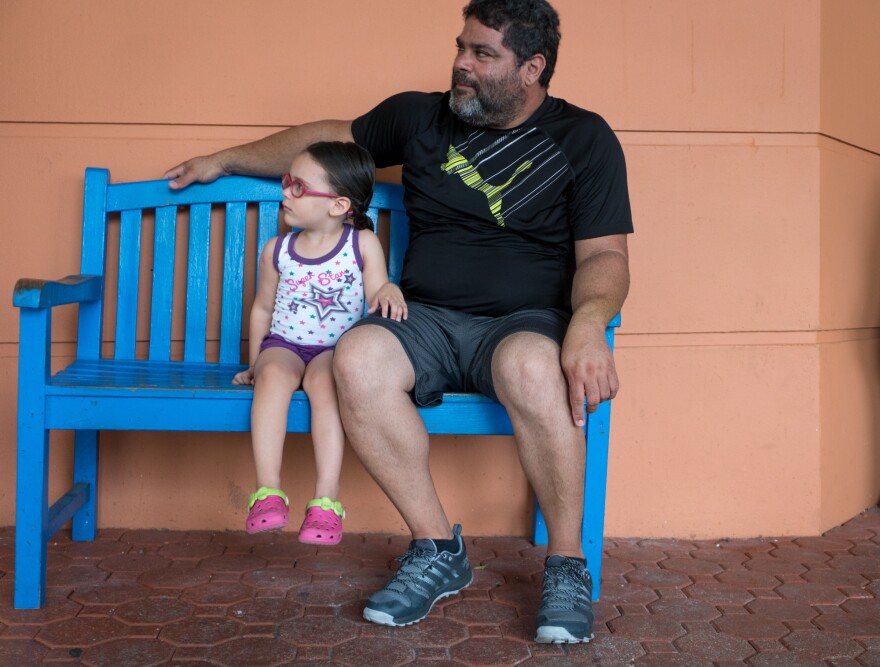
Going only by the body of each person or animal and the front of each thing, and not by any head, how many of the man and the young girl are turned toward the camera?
2

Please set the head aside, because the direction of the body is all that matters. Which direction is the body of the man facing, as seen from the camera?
toward the camera

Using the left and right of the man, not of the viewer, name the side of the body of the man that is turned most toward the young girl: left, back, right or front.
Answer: right

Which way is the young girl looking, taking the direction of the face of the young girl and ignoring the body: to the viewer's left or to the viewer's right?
to the viewer's left

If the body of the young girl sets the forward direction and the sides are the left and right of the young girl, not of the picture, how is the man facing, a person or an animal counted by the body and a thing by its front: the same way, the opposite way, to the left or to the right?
the same way

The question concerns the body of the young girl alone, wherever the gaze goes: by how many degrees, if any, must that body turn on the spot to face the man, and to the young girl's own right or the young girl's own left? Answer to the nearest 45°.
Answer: approximately 90° to the young girl's own left

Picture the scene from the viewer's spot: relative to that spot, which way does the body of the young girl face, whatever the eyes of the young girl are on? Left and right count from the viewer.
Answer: facing the viewer
